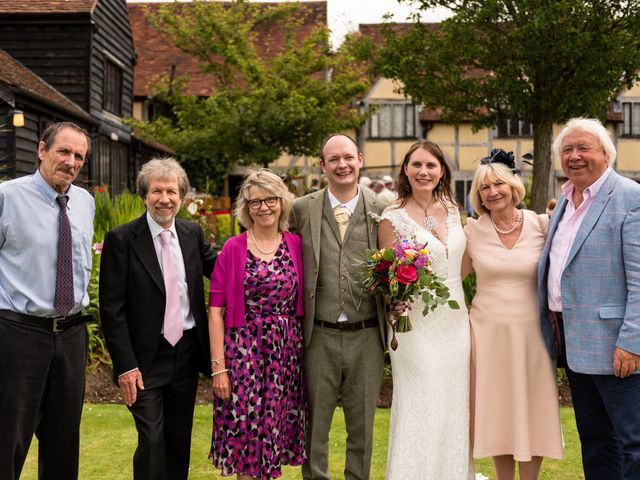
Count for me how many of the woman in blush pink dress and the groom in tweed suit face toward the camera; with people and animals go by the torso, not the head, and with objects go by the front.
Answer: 2

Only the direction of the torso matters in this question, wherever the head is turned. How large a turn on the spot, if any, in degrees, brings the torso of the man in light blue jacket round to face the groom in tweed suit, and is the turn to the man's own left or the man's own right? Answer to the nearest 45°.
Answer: approximately 45° to the man's own right

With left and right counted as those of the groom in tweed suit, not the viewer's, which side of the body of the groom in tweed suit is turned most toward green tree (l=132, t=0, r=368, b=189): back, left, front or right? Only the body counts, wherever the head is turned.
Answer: back

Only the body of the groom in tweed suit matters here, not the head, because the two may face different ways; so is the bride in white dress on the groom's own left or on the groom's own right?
on the groom's own left

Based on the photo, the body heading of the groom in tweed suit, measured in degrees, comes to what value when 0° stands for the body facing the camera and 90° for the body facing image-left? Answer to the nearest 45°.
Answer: approximately 0°

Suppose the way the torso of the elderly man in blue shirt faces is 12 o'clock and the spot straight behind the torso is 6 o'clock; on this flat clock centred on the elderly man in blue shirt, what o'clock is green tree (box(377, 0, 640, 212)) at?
The green tree is roughly at 9 o'clock from the elderly man in blue shirt.

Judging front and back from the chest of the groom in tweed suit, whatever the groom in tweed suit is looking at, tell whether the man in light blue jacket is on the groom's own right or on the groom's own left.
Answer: on the groom's own left

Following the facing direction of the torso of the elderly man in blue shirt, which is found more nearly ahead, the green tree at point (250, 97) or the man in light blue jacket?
the man in light blue jacket

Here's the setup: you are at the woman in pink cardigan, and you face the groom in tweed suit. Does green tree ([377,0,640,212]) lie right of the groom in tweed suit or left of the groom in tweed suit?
left

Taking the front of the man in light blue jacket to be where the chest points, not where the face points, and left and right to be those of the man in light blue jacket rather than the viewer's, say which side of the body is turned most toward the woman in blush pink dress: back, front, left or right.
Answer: right

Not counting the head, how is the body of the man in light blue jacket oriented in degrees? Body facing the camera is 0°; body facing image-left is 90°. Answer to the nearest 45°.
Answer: approximately 45°

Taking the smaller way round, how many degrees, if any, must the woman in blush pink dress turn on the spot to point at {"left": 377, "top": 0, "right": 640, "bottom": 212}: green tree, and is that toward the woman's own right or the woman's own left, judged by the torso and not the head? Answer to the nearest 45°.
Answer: approximately 180°

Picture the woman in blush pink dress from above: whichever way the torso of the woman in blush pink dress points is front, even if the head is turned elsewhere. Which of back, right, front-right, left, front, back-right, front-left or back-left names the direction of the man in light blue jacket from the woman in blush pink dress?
front-left

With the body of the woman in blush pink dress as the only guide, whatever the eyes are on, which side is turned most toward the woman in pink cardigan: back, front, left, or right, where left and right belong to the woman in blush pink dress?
right

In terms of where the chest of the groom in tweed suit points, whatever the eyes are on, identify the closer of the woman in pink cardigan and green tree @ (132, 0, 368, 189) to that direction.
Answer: the woman in pink cardigan

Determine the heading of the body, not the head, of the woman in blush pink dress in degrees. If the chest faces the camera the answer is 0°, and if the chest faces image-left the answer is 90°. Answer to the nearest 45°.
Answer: approximately 0°
